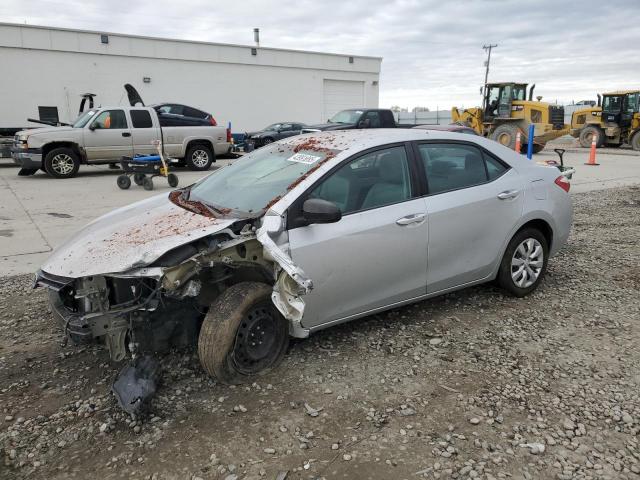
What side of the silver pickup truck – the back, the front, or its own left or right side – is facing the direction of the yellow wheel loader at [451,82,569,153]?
back

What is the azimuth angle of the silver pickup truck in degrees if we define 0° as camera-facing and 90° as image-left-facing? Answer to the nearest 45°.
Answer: approximately 90°

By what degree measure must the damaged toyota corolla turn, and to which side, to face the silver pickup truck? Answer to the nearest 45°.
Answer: approximately 90° to its right

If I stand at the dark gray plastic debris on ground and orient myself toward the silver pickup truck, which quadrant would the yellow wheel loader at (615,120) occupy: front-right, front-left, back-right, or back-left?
front-right

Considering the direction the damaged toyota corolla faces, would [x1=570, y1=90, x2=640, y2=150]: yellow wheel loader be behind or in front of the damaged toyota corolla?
behind

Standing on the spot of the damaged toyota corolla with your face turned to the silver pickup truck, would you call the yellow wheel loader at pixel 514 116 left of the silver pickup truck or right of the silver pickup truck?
right

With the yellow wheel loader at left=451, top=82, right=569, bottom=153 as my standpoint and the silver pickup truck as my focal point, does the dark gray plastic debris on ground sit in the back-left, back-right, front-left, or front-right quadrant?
front-left

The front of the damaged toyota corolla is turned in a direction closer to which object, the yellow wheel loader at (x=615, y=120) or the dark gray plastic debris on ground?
the dark gray plastic debris on ground

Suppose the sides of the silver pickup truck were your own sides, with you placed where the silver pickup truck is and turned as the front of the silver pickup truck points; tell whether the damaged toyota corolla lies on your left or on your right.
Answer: on your left

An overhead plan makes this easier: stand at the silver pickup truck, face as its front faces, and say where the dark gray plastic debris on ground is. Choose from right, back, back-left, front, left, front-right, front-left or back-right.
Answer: left

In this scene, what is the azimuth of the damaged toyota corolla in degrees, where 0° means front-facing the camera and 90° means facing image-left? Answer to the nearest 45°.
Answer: approximately 45°

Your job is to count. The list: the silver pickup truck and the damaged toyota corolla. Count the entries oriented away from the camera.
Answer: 0
